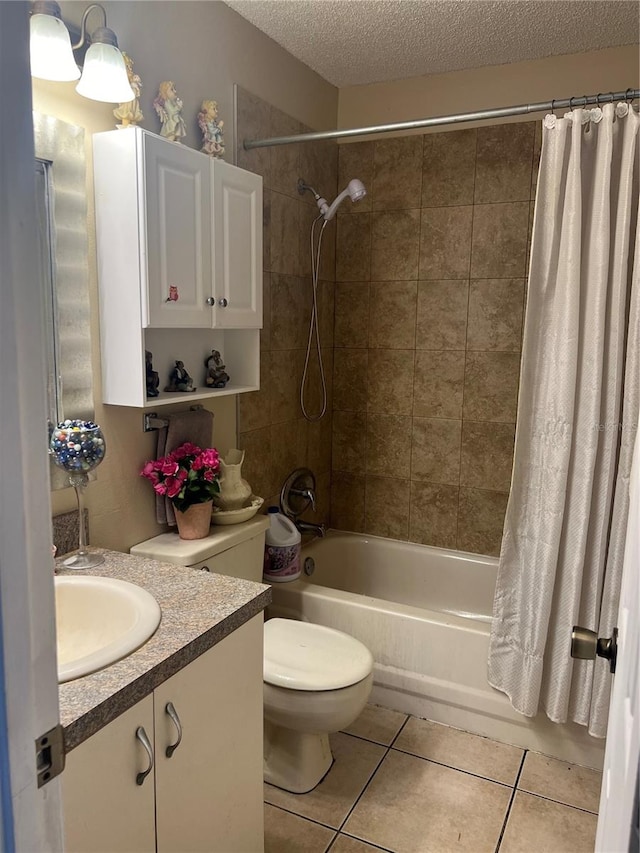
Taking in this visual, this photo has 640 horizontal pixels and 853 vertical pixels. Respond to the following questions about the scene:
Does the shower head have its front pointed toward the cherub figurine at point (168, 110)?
no

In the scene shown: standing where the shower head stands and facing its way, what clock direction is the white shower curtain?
The white shower curtain is roughly at 12 o'clock from the shower head.

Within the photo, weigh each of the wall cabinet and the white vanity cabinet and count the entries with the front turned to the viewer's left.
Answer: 0

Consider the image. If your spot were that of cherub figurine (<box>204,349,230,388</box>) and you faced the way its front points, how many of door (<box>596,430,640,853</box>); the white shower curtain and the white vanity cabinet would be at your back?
0

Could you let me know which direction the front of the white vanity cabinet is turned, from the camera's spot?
facing the viewer and to the right of the viewer

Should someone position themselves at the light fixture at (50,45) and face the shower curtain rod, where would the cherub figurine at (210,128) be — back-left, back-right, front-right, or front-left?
front-left

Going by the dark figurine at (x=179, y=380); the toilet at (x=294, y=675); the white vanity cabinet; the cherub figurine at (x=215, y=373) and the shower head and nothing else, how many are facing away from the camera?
0

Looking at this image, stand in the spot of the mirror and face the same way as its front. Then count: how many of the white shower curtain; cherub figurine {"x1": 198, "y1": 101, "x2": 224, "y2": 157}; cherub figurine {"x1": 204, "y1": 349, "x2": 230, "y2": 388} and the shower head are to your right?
0

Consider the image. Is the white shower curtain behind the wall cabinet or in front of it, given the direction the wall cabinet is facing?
in front

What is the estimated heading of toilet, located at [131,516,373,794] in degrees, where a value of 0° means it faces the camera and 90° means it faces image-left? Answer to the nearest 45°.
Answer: approximately 315°

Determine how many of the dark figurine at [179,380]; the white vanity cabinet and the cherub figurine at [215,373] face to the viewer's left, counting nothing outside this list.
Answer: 0

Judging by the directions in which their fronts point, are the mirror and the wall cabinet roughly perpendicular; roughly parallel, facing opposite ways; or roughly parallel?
roughly parallel
